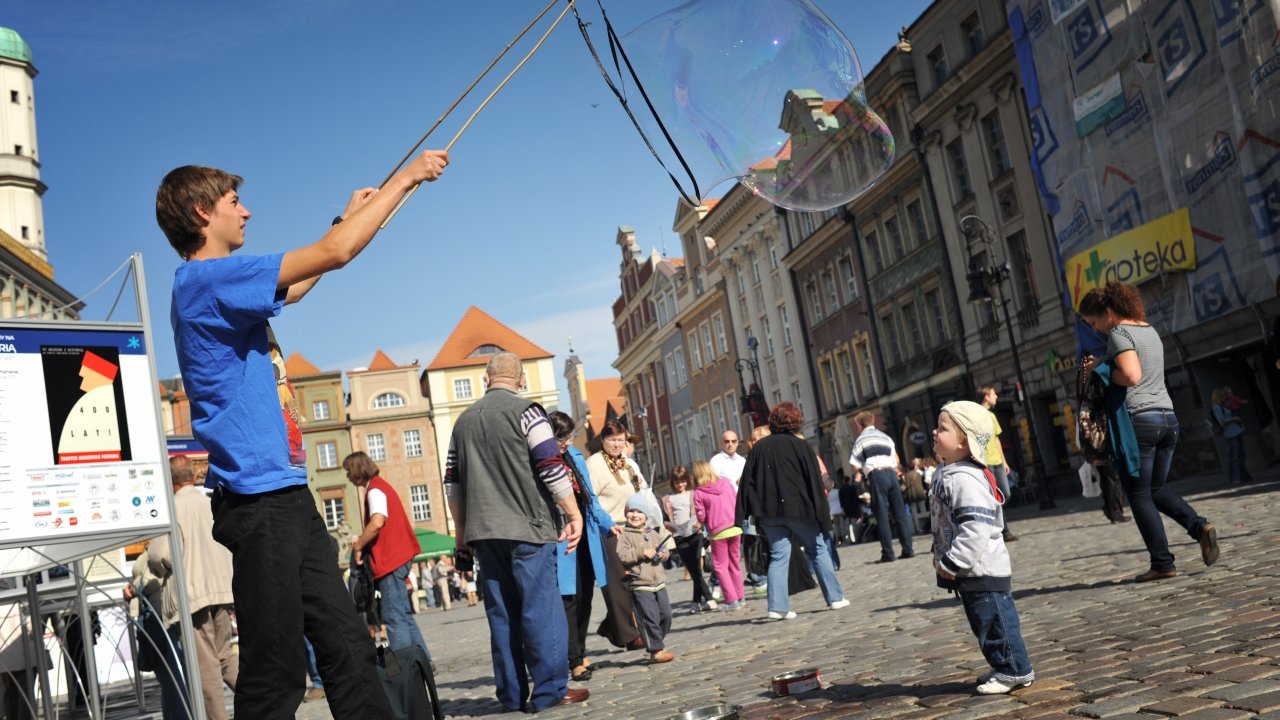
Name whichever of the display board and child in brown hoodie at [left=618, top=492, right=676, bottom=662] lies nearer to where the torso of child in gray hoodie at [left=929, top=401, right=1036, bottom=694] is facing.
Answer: the display board

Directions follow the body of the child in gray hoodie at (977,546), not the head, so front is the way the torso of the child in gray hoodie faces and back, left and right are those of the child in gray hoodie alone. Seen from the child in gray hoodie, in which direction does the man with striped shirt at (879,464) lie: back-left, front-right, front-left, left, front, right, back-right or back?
right

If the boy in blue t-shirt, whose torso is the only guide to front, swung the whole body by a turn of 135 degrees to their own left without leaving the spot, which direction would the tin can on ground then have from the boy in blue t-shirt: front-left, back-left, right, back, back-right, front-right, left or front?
right

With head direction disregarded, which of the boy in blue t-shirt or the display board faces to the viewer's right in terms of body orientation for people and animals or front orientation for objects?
the boy in blue t-shirt

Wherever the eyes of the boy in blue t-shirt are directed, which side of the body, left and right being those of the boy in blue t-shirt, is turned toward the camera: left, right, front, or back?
right

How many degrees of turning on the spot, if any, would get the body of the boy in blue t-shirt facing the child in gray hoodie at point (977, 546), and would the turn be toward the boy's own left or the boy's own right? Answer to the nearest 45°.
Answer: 0° — they already face them

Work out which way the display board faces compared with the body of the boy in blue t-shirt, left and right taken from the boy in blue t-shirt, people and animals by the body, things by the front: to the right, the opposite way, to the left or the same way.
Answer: to the right

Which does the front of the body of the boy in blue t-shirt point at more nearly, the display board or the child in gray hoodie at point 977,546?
the child in gray hoodie

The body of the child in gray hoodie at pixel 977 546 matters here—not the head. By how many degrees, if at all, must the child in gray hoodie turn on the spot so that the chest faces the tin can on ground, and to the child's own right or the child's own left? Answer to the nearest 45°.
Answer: approximately 45° to the child's own right

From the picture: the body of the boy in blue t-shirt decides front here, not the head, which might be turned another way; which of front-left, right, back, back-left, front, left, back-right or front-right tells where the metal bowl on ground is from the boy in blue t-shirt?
front-left

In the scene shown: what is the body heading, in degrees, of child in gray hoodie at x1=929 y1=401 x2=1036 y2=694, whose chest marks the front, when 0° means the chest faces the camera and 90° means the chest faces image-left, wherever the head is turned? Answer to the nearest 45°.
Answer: approximately 90°

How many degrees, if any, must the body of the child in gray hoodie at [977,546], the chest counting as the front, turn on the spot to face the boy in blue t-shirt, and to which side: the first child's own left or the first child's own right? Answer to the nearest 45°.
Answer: approximately 45° to the first child's own left

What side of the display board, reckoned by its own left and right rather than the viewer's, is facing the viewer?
front

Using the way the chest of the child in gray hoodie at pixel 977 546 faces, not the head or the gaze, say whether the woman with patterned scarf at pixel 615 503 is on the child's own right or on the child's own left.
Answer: on the child's own right

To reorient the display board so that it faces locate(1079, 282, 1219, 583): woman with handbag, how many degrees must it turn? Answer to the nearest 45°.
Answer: approximately 90° to its left
